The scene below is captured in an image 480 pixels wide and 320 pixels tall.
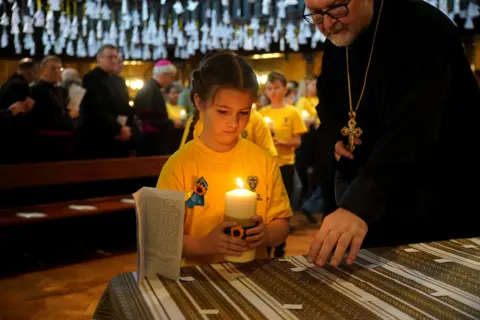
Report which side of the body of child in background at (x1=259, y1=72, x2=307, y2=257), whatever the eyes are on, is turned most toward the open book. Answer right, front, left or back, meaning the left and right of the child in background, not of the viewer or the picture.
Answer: front

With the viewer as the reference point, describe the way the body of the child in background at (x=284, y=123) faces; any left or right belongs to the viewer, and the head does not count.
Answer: facing the viewer

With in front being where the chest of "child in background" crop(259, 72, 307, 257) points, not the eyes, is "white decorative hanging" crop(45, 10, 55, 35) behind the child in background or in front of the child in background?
behind

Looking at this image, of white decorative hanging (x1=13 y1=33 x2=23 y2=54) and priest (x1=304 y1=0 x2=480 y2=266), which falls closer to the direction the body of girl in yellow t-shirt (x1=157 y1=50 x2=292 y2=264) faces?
the priest

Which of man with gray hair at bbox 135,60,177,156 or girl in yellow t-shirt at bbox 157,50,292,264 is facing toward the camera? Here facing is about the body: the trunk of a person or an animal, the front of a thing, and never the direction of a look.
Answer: the girl in yellow t-shirt

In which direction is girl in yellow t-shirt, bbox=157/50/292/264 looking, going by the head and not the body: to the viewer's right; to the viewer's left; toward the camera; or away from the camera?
toward the camera

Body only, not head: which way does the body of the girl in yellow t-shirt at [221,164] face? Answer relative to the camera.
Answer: toward the camera

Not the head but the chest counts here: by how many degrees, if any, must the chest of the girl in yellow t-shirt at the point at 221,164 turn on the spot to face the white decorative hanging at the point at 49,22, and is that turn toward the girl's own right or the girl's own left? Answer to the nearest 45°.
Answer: approximately 180°

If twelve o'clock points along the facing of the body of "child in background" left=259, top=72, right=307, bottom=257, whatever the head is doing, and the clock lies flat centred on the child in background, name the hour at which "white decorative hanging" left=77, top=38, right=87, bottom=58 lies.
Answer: The white decorative hanging is roughly at 5 o'clock from the child in background.

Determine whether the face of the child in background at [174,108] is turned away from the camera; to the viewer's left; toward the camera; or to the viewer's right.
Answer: toward the camera

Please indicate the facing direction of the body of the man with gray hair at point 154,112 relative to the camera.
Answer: to the viewer's right

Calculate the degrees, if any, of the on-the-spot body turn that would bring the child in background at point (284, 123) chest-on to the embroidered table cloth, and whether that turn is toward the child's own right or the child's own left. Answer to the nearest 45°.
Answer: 0° — they already face it

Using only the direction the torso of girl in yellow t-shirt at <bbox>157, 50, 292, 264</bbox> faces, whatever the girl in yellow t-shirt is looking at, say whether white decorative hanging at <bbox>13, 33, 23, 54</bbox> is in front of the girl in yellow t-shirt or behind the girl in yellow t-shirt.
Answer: behind
